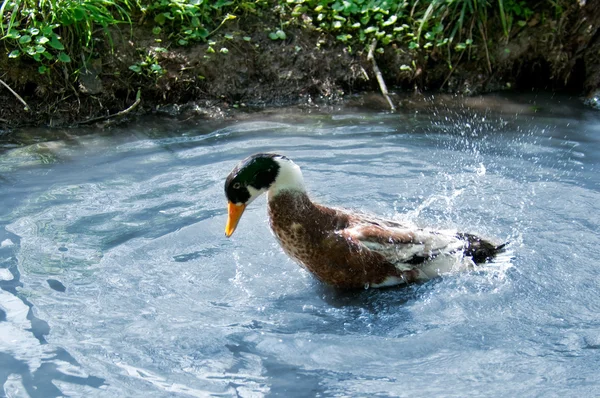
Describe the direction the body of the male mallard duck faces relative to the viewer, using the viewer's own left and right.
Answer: facing to the left of the viewer

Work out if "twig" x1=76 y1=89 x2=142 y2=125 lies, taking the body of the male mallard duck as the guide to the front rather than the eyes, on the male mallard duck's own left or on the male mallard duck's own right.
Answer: on the male mallard duck's own right

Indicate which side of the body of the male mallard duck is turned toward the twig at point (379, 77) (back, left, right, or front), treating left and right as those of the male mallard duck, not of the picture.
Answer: right
